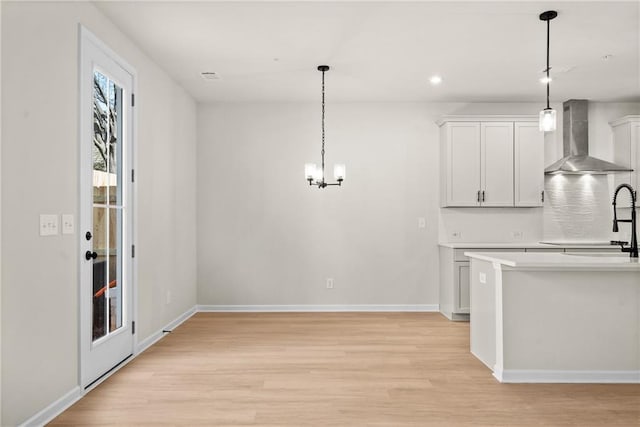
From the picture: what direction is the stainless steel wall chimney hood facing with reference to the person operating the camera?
facing the viewer and to the right of the viewer

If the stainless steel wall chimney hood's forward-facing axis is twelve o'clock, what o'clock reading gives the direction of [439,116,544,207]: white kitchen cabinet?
The white kitchen cabinet is roughly at 3 o'clock from the stainless steel wall chimney hood.

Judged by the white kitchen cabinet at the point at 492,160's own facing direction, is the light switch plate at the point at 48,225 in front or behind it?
in front

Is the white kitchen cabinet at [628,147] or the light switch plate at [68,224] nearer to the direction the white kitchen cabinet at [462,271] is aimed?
the light switch plate

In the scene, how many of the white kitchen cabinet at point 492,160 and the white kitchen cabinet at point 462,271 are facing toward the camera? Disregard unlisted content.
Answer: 2

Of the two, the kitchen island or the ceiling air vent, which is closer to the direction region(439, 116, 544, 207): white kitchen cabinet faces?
the kitchen island

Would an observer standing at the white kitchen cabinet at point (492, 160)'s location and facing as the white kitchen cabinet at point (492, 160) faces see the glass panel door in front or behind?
in front

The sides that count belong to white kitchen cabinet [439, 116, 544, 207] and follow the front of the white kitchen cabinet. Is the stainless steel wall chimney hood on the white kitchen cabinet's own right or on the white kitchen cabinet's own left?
on the white kitchen cabinet's own left

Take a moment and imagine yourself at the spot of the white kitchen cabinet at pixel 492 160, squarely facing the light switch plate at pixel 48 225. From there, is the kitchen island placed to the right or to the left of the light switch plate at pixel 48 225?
left

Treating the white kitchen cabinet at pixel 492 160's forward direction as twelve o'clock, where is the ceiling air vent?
The ceiling air vent is roughly at 2 o'clock from the white kitchen cabinet.

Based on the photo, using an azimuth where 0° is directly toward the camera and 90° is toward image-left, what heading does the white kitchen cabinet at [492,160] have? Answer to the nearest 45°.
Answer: approximately 0°

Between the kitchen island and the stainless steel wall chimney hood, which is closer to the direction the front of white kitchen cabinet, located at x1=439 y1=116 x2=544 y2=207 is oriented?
the kitchen island
